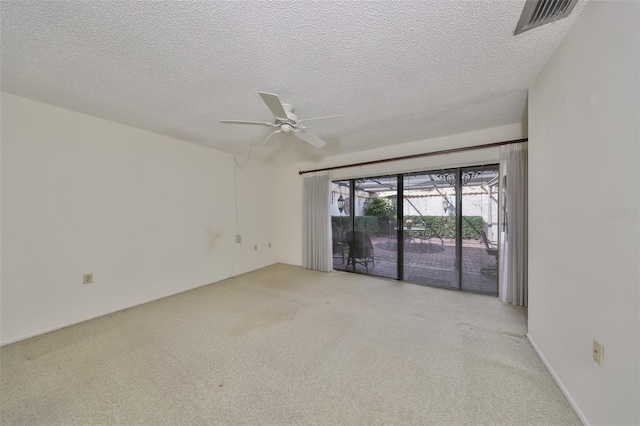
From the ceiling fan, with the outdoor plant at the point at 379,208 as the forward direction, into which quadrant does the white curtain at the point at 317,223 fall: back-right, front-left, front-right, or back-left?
front-left

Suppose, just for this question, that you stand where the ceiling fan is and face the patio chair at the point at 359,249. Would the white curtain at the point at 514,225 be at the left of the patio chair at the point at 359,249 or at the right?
right

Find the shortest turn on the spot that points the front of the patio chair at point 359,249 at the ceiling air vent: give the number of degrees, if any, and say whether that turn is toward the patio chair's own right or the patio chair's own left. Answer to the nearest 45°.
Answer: approximately 135° to the patio chair's own right

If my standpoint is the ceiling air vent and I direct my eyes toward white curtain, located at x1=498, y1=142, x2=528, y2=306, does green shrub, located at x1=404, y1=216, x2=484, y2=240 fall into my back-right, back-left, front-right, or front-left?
front-left

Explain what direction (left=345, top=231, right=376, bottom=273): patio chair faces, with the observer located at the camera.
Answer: facing away from the viewer and to the right of the viewer
